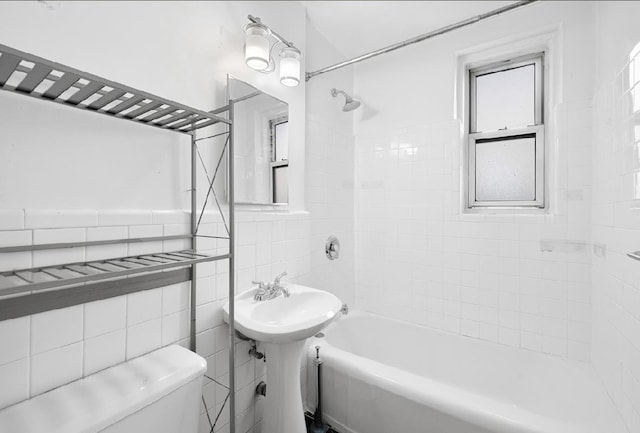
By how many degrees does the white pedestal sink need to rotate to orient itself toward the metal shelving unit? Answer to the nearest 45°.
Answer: approximately 90° to its right

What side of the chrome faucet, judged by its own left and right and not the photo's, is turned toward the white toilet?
right

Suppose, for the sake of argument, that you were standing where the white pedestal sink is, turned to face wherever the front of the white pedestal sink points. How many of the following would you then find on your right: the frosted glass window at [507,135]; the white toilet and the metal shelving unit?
2

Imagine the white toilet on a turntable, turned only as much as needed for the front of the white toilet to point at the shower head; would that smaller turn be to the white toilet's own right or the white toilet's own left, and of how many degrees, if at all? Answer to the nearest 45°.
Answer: approximately 45° to the white toilet's own left

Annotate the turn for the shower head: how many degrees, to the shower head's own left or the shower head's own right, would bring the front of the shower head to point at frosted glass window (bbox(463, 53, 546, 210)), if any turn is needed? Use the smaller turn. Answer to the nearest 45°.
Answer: approximately 45° to the shower head's own left

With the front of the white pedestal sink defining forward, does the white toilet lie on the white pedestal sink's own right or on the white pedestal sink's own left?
on the white pedestal sink's own right

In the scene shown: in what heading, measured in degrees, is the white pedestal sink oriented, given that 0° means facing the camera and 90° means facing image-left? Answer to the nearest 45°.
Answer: approximately 315°

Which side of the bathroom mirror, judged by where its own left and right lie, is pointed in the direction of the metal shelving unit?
right

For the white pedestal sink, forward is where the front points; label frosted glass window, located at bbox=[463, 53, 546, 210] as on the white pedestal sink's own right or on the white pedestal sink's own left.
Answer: on the white pedestal sink's own left
